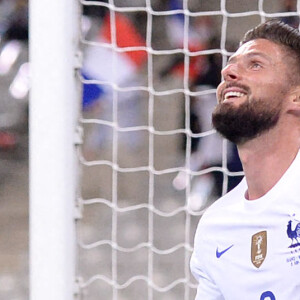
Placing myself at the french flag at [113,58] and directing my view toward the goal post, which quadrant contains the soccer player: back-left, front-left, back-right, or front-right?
front-left

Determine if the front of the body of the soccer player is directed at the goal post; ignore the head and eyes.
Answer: no

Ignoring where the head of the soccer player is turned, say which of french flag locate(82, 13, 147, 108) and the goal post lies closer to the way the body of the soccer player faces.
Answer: the goal post

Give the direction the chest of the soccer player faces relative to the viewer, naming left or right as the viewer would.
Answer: facing the viewer and to the left of the viewer

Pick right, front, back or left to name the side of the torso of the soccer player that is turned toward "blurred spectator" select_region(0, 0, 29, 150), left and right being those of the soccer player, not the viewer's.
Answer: right

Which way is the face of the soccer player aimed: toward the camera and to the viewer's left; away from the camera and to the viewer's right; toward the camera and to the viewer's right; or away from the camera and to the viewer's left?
toward the camera and to the viewer's left

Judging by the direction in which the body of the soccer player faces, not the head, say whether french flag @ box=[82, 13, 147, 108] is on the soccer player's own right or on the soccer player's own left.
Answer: on the soccer player's own right

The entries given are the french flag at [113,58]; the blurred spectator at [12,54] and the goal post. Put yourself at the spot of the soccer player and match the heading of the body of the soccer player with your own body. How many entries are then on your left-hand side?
0
